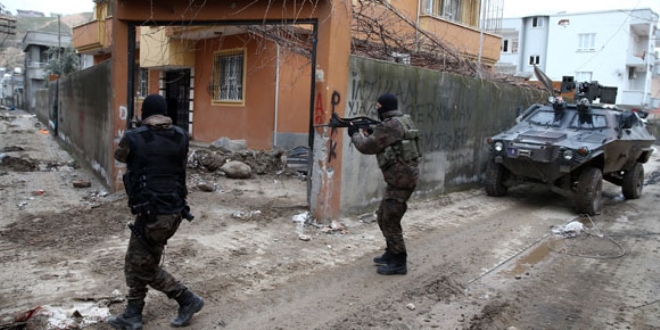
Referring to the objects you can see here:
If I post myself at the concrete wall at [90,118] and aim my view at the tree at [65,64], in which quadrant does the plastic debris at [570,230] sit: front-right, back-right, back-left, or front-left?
back-right

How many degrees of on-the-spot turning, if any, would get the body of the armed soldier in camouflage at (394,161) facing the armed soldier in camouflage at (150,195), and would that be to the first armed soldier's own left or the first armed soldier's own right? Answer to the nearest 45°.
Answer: approximately 45° to the first armed soldier's own left

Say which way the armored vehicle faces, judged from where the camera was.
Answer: facing the viewer and to the left of the viewer

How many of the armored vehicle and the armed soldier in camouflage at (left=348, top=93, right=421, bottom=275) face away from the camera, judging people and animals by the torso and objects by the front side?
0

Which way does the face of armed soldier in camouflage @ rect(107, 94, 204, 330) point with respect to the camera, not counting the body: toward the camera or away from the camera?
away from the camera

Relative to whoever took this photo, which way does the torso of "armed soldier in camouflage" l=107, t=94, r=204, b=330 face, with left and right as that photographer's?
facing away from the viewer and to the left of the viewer

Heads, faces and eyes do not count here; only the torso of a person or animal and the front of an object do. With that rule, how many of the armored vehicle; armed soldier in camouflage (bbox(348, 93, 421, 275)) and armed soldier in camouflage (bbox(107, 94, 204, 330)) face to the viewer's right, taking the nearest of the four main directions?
0

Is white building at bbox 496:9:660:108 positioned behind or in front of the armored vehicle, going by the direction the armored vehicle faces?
behind

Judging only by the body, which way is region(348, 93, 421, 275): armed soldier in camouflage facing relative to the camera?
to the viewer's left

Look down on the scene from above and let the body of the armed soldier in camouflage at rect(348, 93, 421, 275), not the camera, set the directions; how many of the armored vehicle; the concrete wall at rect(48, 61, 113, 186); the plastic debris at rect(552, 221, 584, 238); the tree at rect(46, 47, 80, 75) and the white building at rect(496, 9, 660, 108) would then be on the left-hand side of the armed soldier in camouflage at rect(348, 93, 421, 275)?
0

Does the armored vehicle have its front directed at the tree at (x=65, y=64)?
no

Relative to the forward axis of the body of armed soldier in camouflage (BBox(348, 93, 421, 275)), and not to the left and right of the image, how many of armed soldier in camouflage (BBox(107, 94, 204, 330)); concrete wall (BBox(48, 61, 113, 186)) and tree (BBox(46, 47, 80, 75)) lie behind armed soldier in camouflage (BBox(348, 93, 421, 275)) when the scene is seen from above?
0

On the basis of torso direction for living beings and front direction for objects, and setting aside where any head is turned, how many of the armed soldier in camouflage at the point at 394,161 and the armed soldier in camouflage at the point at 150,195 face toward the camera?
0

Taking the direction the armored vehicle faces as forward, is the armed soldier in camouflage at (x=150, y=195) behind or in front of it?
in front

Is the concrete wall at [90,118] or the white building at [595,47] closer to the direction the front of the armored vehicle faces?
the concrete wall

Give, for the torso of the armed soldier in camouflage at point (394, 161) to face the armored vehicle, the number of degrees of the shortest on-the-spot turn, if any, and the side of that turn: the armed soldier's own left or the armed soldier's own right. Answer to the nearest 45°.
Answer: approximately 135° to the armed soldier's own right
